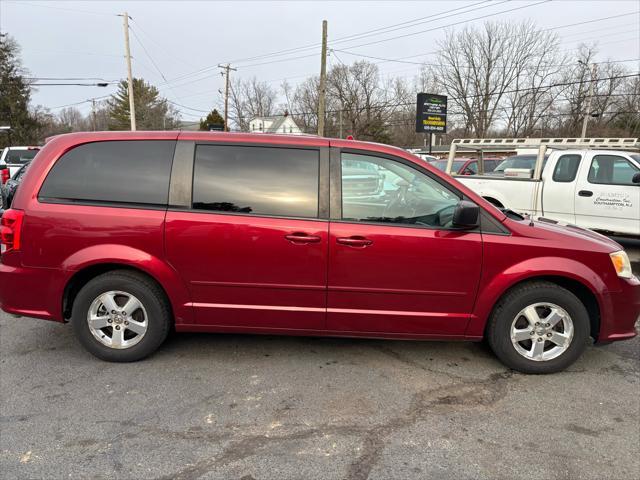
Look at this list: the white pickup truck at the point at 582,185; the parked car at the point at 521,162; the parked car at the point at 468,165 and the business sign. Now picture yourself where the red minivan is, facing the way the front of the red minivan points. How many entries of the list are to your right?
0

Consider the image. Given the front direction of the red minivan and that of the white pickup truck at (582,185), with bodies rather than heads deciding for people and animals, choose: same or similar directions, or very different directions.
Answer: same or similar directions

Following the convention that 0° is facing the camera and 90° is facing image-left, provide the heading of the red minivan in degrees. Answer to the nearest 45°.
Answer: approximately 270°

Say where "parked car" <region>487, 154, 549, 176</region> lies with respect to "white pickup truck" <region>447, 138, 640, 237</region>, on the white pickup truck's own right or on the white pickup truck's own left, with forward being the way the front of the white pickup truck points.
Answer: on the white pickup truck's own left

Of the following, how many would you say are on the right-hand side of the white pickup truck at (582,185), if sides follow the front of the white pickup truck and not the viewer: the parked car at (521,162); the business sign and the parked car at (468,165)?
0

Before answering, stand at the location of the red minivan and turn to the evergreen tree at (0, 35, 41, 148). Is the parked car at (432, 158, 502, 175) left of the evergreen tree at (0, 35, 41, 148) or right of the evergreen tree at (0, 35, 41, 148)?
right

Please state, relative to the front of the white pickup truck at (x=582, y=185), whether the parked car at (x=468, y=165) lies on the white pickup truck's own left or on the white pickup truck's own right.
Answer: on the white pickup truck's own left

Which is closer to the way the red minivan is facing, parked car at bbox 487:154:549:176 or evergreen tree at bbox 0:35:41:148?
the parked car

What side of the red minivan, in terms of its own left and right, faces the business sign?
left

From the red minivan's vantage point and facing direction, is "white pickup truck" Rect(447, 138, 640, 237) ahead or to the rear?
ahead

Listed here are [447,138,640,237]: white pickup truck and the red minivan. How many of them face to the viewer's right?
2

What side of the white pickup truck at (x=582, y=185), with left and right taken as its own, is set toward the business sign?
left

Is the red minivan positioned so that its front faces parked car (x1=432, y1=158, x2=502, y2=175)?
no

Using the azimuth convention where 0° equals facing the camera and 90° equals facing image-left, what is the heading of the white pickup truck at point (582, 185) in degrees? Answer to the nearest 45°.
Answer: approximately 270°

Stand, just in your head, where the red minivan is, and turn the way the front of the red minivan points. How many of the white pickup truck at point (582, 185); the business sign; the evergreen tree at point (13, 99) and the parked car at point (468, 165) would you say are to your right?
0
